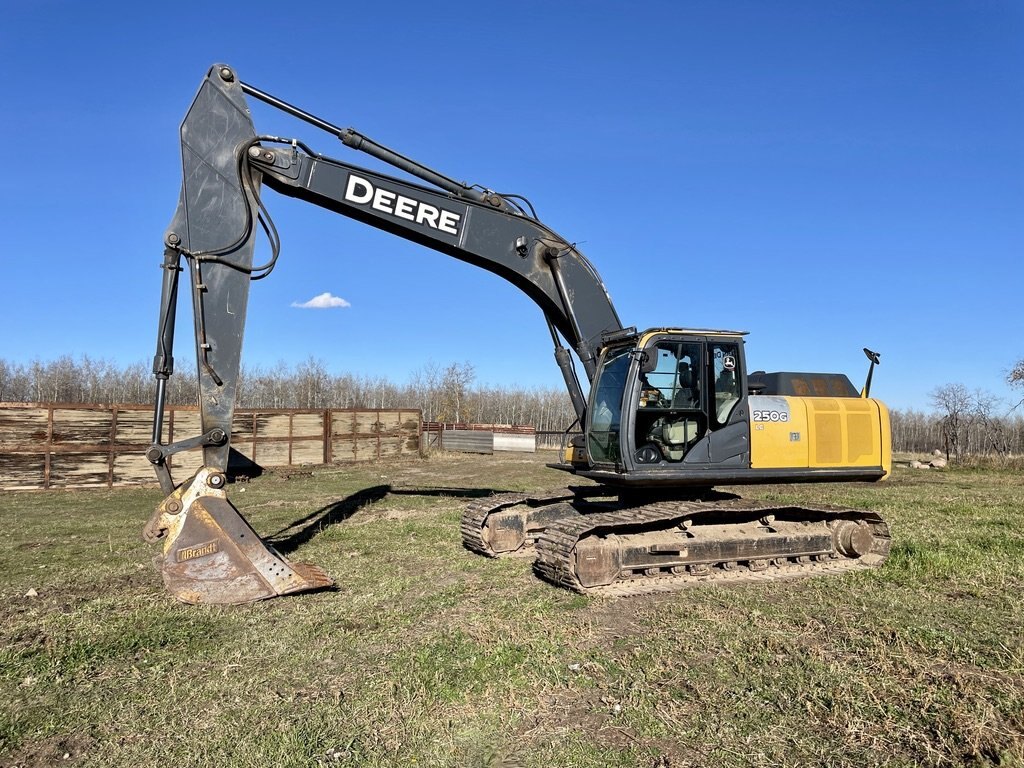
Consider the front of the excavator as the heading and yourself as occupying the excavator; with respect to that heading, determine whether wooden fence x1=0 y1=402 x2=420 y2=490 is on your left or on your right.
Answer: on your right

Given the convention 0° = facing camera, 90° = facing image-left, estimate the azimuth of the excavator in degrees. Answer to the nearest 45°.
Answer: approximately 45°
